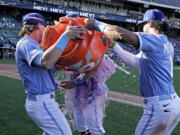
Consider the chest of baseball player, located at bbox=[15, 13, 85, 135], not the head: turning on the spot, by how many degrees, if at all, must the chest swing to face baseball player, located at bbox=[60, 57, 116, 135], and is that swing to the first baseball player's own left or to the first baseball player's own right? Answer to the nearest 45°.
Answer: approximately 45° to the first baseball player's own left

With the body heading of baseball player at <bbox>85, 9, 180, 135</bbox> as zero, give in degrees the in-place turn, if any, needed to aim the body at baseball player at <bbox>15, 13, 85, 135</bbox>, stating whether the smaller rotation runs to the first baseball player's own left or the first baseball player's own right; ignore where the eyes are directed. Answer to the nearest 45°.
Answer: approximately 45° to the first baseball player's own left

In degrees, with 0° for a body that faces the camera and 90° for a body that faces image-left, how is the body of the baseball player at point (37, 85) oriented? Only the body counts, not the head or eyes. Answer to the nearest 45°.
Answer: approximately 270°

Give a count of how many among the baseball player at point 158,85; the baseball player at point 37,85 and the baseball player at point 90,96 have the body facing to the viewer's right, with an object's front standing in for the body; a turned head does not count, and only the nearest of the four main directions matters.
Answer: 1

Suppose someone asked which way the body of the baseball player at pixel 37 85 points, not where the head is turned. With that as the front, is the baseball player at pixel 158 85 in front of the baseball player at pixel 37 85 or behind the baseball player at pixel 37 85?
in front

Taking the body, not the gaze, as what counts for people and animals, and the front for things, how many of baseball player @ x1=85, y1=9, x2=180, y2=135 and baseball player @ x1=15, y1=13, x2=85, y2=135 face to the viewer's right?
1

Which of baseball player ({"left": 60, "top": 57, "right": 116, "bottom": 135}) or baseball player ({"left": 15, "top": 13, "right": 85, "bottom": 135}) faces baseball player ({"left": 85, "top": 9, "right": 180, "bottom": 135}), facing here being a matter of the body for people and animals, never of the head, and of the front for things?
baseball player ({"left": 15, "top": 13, "right": 85, "bottom": 135})

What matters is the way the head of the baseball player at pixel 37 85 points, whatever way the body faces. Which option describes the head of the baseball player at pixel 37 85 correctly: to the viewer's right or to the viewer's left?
to the viewer's right

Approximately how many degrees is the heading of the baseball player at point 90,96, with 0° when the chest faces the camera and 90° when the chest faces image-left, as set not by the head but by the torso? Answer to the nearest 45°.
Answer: approximately 45°

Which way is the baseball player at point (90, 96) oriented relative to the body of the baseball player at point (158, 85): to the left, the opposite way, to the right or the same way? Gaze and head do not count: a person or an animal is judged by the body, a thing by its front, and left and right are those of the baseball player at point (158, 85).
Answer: to the left

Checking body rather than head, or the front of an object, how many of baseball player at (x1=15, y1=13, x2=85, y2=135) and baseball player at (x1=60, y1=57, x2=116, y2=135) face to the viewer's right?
1

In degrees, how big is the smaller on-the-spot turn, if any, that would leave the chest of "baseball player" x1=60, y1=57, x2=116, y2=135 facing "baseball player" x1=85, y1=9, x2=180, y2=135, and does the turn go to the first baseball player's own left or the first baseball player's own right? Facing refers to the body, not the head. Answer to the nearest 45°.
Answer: approximately 90° to the first baseball player's own left
